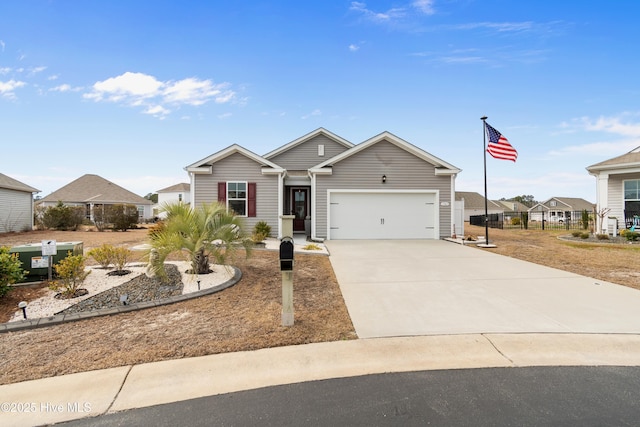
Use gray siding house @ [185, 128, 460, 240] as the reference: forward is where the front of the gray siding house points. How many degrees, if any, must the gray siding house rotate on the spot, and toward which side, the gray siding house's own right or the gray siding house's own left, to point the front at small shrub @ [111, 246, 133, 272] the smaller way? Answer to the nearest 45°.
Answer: approximately 45° to the gray siding house's own right

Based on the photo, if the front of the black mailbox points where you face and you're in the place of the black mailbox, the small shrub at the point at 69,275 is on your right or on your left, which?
on your right

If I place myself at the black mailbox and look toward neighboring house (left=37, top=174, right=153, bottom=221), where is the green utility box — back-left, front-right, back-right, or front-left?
front-left

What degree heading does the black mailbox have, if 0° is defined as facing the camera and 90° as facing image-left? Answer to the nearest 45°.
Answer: approximately 0°

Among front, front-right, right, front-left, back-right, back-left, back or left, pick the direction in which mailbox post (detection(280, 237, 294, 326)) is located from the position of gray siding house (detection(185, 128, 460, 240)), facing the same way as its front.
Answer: front

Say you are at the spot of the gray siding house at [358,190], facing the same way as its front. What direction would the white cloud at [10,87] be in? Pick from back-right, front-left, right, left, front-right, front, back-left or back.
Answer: right

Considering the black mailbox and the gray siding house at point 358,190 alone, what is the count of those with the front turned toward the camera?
2

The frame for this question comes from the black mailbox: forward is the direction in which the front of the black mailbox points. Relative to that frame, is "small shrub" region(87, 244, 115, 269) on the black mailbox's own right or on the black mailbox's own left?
on the black mailbox's own right

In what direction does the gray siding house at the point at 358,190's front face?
toward the camera

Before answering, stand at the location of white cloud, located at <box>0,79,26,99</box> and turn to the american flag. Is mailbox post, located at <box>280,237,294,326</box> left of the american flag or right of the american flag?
right
